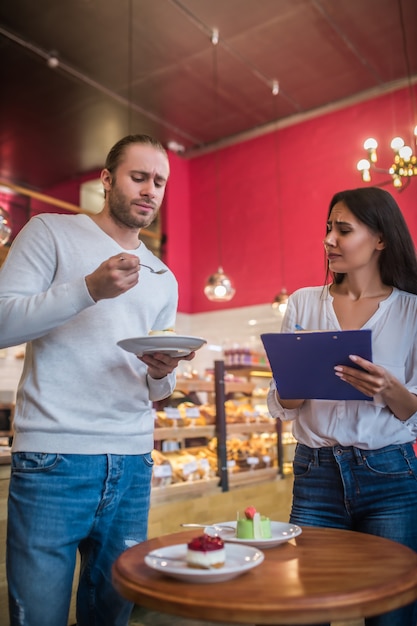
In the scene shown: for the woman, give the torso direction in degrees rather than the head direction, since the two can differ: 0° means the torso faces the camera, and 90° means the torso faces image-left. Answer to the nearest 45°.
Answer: approximately 45°

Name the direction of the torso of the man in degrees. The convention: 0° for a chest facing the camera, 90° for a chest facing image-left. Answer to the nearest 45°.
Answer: approximately 315°

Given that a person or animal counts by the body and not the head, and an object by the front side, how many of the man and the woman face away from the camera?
0

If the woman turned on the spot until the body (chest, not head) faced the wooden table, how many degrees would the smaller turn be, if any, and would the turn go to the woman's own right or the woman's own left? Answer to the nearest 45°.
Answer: approximately 45° to the woman's own left

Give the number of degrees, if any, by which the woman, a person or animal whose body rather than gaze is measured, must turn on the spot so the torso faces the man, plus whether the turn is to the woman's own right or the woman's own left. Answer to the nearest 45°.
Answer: approximately 45° to the woman's own right

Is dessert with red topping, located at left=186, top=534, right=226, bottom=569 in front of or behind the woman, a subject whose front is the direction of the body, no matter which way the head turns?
in front

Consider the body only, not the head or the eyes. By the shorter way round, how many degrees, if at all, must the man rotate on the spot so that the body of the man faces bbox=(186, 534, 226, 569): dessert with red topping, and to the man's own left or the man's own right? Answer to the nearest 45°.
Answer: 0° — they already face it

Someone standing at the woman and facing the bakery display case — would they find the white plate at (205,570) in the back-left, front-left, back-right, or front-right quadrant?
back-left
